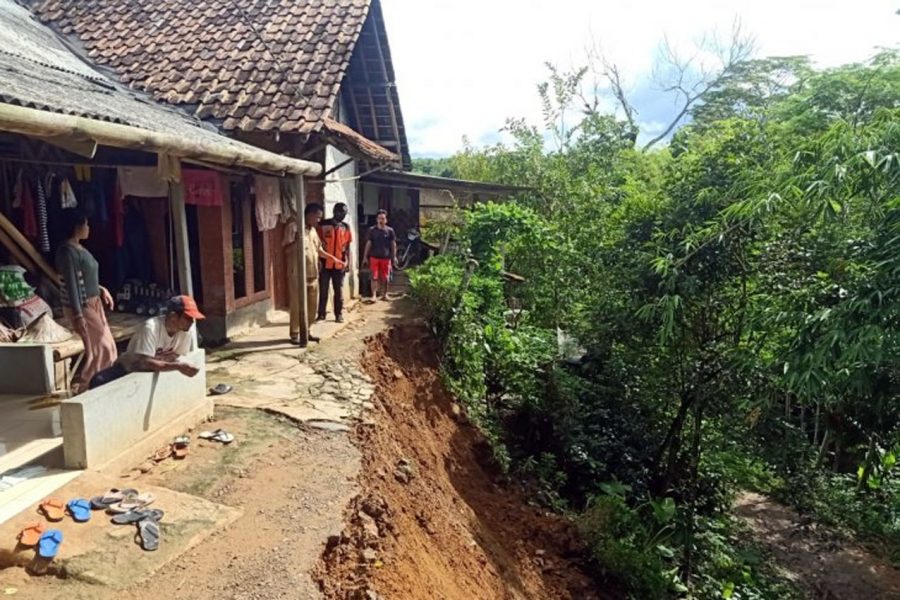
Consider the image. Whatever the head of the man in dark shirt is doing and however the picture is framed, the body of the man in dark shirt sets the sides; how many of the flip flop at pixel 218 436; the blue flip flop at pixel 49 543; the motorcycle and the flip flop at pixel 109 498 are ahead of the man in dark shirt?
3

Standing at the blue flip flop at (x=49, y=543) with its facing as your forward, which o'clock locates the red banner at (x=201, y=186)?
The red banner is roughly at 1 o'clock from the blue flip flop.

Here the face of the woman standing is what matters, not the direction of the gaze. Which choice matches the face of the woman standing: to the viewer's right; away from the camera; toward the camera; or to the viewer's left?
to the viewer's right

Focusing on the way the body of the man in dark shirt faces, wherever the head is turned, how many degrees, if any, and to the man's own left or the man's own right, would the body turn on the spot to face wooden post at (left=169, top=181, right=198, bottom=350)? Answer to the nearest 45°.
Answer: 0° — they already face it

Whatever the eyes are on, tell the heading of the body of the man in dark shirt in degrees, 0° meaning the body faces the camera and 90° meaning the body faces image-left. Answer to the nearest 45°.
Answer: approximately 0°

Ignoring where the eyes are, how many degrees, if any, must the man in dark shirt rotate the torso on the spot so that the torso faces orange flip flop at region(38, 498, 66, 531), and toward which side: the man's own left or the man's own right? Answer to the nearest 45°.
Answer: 0° — they already face it

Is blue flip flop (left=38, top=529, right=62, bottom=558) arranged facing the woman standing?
yes

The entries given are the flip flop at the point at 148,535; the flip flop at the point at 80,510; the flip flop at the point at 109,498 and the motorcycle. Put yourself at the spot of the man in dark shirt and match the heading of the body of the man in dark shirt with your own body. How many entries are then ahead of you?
3

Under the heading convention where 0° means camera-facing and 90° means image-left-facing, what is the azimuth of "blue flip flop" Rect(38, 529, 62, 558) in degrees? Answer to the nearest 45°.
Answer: approximately 180°

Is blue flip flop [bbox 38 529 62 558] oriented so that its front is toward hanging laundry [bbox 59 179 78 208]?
yes

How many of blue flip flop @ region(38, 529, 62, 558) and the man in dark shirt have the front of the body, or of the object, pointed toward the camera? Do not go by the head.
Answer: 1
